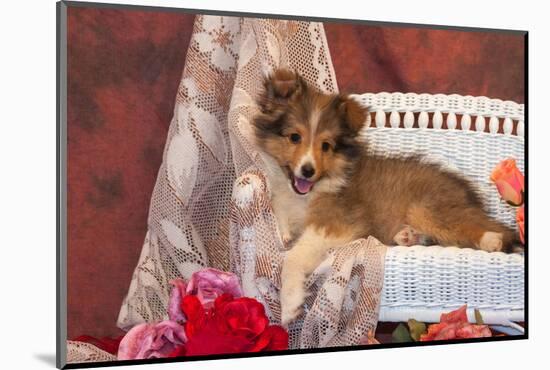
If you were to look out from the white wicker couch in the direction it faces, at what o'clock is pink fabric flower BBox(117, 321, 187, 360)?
The pink fabric flower is roughly at 2 o'clock from the white wicker couch.

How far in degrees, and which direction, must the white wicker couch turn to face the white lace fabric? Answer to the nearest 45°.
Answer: approximately 45° to its right

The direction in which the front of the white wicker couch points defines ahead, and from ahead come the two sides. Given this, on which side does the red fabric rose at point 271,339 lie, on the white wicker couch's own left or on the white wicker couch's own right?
on the white wicker couch's own right

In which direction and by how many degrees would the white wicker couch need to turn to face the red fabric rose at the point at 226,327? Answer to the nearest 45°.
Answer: approximately 45° to its right

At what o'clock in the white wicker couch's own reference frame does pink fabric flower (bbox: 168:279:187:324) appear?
The pink fabric flower is roughly at 2 o'clock from the white wicker couch.

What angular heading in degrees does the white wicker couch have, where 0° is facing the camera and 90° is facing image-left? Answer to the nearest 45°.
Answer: approximately 0°
